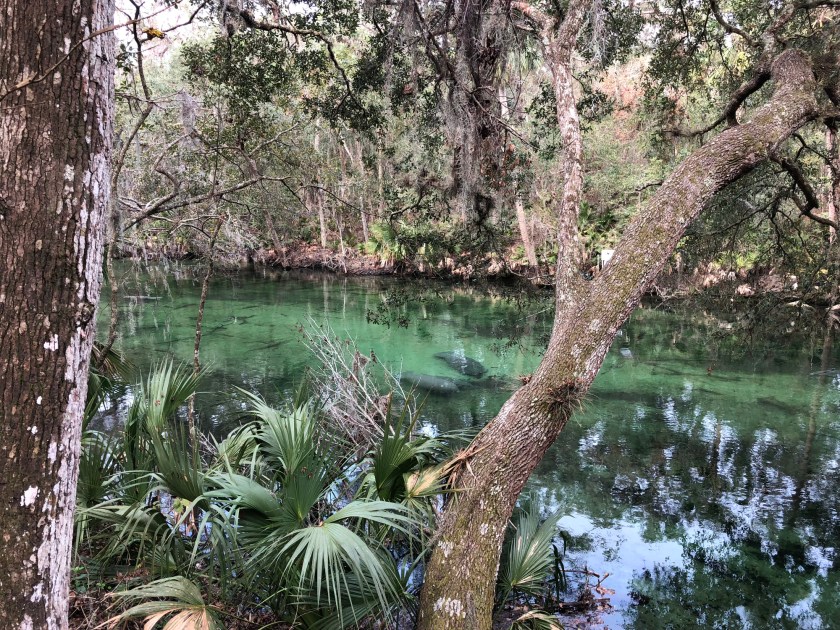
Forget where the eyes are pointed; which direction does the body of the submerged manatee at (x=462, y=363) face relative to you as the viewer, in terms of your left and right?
facing the viewer and to the right of the viewer

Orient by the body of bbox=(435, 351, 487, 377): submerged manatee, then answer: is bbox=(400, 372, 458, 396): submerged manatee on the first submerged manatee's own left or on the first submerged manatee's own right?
on the first submerged manatee's own right

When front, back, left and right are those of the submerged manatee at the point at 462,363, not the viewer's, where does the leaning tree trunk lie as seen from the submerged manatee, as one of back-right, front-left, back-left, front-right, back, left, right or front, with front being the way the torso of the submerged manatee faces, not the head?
front-right

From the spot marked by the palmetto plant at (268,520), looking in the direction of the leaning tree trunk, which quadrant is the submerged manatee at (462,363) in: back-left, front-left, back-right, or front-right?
front-left

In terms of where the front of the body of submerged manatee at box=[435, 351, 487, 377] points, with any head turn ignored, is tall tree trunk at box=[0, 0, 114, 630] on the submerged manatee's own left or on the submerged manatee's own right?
on the submerged manatee's own right
